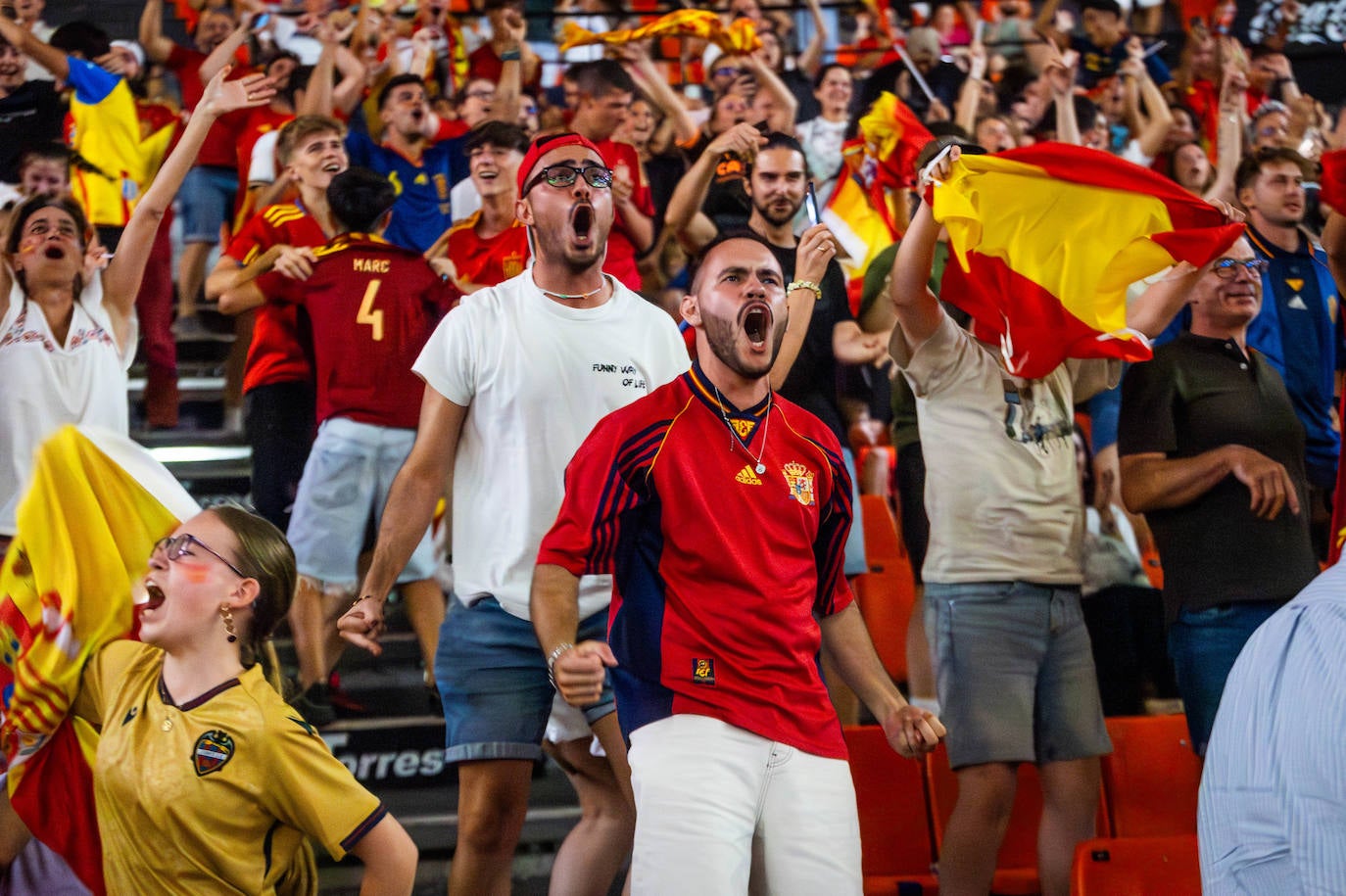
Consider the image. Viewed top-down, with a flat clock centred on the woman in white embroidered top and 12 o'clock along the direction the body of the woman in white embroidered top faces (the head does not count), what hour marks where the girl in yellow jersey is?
The girl in yellow jersey is roughly at 12 o'clock from the woman in white embroidered top.

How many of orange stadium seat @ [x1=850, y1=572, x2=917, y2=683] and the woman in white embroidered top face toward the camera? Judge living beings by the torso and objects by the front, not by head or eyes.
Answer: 2

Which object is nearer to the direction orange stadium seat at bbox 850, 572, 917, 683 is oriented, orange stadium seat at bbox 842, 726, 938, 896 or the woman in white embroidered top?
the orange stadium seat

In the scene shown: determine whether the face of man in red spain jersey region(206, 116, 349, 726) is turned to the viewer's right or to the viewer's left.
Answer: to the viewer's right

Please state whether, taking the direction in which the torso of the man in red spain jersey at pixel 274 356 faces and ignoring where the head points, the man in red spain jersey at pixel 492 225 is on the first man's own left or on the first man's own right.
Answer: on the first man's own left

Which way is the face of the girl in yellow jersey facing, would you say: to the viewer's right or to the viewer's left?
to the viewer's left

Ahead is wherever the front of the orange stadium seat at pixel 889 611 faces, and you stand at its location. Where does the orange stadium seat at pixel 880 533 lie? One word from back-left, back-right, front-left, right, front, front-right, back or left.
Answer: back

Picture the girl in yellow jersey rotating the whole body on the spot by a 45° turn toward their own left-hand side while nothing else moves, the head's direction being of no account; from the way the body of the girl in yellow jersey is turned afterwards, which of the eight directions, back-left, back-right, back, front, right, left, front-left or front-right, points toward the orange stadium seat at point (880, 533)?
back-left
